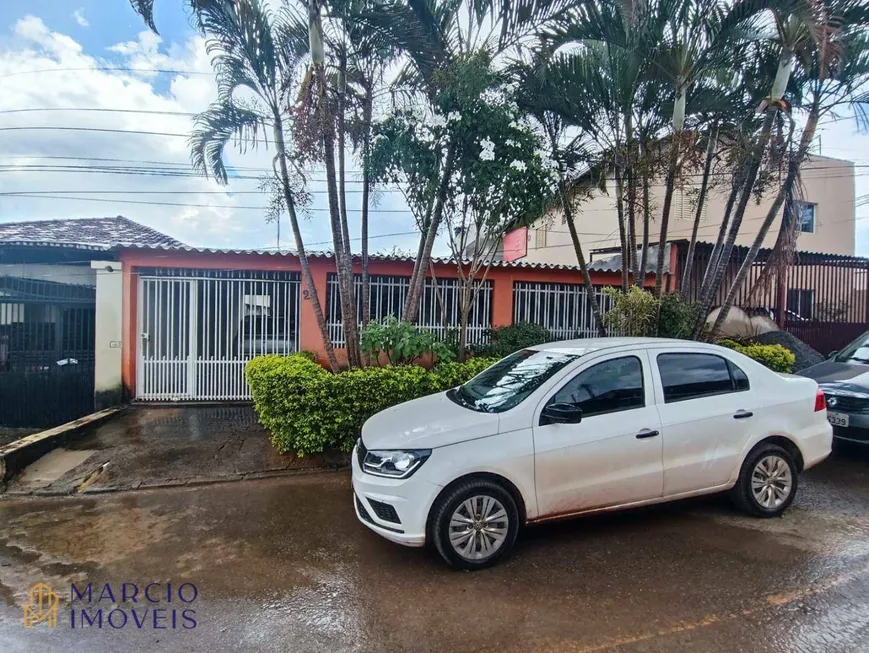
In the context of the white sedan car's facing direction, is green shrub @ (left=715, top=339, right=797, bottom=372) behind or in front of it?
behind

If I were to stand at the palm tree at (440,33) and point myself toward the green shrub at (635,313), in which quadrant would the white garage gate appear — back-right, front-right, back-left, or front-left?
back-left

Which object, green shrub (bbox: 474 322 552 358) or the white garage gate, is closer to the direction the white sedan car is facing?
the white garage gate

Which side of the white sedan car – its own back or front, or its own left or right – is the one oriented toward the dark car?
back

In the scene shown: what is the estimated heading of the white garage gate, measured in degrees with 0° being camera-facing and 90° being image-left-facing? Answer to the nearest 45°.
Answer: approximately 0°

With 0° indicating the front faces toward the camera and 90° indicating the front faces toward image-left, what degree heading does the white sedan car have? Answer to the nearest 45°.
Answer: approximately 45°

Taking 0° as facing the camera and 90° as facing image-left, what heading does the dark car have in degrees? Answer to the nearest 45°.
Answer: approximately 45°

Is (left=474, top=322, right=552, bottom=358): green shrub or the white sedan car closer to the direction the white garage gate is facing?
the white sedan car

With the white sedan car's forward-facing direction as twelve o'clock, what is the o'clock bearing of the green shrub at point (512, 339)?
The green shrub is roughly at 4 o'clock from the white sedan car.

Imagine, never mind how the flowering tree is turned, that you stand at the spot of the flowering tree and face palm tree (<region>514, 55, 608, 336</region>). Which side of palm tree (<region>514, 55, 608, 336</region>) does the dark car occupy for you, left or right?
right
